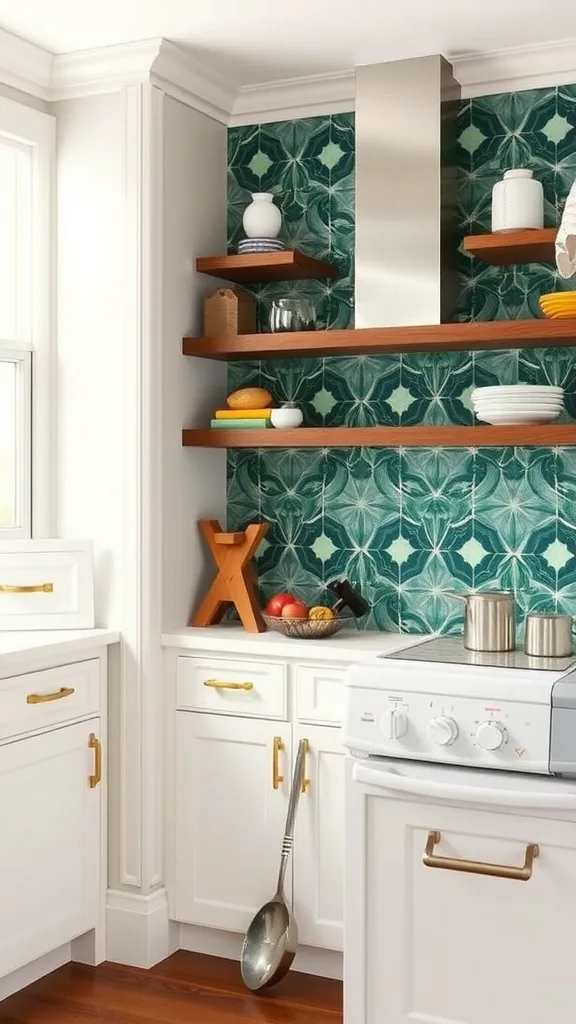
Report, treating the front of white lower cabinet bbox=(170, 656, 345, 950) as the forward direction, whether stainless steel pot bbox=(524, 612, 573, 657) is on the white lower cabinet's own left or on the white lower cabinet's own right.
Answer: on the white lower cabinet's own left

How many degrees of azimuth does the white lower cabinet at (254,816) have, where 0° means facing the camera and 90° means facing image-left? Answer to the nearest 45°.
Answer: approximately 0°

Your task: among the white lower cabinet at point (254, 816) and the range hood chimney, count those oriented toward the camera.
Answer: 2
